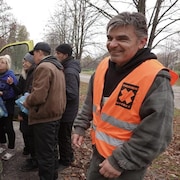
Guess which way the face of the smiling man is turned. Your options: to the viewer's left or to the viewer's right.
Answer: to the viewer's left

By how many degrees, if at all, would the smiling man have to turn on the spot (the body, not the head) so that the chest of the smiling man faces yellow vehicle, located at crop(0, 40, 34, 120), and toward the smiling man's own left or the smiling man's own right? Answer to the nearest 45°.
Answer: approximately 90° to the smiling man's own right

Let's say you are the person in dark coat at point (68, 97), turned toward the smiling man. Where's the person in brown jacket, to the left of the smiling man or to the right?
right

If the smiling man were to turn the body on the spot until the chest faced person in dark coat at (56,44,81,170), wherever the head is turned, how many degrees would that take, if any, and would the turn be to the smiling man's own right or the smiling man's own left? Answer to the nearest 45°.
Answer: approximately 90° to the smiling man's own right

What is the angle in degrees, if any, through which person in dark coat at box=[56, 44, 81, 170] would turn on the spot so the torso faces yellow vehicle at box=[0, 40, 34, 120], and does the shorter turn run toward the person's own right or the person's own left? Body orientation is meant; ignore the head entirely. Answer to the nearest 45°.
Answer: approximately 45° to the person's own right

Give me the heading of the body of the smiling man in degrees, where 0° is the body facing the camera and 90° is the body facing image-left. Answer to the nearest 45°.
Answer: approximately 45°
